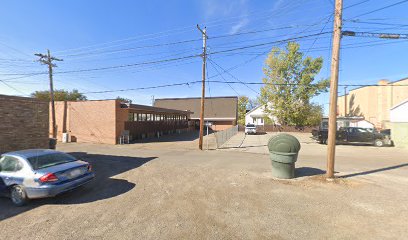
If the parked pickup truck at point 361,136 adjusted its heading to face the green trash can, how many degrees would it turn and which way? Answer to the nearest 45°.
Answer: approximately 90° to its right

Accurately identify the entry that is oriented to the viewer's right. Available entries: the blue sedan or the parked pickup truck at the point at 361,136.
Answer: the parked pickup truck

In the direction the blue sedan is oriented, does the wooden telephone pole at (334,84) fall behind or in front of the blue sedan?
behind

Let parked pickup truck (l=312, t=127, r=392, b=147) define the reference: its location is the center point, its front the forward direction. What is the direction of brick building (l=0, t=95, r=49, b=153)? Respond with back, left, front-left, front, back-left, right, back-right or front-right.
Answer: back-right

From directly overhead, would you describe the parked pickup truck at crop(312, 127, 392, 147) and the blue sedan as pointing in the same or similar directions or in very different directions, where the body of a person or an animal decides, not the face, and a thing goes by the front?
very different directions

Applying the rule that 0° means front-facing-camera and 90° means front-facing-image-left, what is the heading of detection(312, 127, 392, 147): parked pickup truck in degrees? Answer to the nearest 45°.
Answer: approximately 270°

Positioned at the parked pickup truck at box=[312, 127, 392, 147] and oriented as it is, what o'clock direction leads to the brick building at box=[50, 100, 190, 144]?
The brick building is roughly at 5 o'clock from the parked pickup truck.

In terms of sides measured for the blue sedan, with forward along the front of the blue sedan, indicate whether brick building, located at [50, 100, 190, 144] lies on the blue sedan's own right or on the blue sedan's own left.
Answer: on the blue sedan's own right

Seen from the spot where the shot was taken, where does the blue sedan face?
facing away from the viewer and to the left of the viewer

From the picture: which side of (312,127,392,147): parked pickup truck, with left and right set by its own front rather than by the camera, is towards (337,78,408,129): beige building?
left

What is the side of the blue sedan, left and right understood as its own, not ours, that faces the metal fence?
right

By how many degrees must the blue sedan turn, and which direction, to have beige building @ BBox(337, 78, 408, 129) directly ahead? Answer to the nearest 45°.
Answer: approximately 135° to its right

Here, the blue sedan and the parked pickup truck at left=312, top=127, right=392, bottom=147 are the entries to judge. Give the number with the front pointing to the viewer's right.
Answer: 1

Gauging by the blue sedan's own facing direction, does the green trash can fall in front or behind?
behind

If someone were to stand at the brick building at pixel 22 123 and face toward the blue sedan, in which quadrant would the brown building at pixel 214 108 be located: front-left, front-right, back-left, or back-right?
back-left
